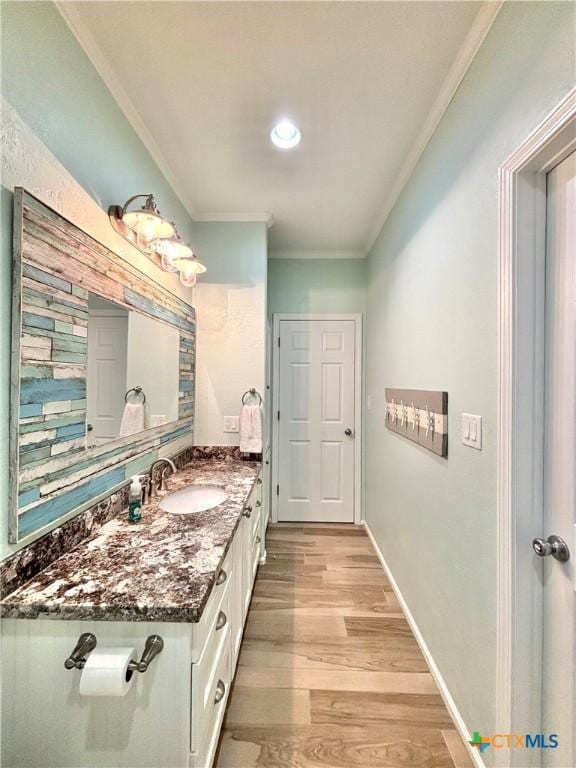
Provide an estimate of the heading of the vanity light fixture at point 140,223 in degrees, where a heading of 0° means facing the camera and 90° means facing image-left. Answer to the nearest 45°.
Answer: approximately 315°

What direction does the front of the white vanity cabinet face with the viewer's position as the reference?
facing to the right of the viewer

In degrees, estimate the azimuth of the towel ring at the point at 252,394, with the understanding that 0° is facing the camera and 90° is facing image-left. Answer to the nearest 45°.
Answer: approximately 0°

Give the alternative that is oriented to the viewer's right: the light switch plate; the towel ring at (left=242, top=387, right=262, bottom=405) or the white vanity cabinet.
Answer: the white vanity cabinet
